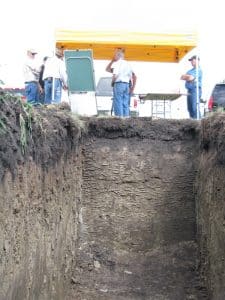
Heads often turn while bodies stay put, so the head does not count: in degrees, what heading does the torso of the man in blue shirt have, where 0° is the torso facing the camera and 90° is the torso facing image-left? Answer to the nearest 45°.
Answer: approximately 90°

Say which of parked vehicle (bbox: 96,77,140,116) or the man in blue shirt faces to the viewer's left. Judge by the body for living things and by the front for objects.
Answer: the man in blue shirt

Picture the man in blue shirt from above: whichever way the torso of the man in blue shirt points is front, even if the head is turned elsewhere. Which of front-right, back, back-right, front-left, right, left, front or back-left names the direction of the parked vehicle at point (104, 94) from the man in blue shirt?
front-right

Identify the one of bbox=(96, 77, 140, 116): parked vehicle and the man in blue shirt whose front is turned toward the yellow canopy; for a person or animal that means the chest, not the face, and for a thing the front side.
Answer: the man in blue shirt

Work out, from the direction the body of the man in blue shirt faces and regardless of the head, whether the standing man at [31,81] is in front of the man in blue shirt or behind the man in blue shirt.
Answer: in front

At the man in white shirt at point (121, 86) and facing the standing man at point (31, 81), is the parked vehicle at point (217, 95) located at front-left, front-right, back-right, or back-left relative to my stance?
back-right

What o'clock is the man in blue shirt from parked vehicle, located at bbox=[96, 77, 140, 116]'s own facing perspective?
The man in blue shirt is roughly at 5 o'clock from the parked vehicle.

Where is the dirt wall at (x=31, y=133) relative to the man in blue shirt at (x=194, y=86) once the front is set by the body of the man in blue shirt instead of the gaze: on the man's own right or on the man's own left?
on the man's own left

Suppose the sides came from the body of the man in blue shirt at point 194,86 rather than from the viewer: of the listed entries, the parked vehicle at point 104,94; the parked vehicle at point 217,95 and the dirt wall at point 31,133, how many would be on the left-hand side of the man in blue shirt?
1

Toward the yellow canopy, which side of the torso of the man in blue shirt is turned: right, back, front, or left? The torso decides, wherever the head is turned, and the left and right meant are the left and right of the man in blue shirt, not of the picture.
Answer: front
